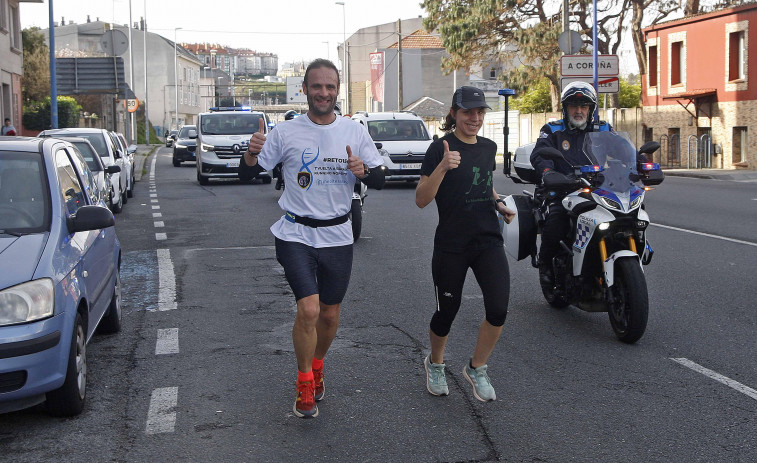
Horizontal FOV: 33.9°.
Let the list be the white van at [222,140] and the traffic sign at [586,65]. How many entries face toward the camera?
2

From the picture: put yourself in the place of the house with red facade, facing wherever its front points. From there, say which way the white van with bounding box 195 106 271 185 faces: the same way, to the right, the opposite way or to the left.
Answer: to the left

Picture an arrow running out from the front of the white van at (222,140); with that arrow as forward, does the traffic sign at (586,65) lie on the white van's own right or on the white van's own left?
on the white van's own left

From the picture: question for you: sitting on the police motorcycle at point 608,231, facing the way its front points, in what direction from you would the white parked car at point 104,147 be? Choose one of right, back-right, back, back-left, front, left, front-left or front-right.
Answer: back

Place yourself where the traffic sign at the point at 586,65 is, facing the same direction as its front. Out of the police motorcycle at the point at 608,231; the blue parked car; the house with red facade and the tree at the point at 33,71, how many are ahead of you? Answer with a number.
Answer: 2

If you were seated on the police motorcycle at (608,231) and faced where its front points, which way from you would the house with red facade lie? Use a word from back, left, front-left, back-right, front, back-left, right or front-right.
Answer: back-left

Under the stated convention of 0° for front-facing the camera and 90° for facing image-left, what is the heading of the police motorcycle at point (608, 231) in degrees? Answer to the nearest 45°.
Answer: approximately 315°
